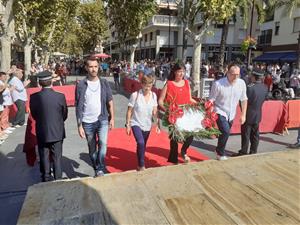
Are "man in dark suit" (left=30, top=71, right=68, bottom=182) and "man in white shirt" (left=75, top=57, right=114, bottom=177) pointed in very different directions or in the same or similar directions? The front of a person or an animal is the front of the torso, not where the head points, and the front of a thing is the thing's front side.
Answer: very different directions

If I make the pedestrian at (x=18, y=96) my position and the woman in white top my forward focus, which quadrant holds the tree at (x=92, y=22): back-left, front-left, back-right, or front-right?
back-left

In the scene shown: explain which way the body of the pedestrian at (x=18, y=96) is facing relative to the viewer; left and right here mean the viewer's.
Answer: facing to the right of the viewer

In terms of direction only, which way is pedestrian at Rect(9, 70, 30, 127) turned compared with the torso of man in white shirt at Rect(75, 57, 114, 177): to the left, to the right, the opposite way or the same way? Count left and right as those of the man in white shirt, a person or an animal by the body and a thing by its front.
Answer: to the left

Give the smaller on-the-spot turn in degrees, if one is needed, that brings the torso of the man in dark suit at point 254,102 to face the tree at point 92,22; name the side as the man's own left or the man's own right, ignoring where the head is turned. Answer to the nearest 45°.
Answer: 0° — they already face it

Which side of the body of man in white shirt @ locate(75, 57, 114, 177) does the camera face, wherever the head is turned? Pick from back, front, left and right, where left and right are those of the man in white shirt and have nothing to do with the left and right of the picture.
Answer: front

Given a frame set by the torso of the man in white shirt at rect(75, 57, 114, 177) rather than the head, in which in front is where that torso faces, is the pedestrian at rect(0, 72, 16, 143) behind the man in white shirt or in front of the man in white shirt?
behind

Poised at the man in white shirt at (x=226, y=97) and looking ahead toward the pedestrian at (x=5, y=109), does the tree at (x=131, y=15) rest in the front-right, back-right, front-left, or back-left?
front-right

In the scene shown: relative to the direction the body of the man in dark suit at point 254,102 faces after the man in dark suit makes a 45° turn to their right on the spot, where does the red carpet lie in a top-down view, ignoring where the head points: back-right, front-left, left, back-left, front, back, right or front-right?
left

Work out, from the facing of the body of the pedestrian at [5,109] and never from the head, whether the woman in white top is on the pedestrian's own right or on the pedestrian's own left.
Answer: on the pedestrian's own right

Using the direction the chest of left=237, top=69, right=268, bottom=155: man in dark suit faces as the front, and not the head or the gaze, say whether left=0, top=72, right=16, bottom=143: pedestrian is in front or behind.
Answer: in front

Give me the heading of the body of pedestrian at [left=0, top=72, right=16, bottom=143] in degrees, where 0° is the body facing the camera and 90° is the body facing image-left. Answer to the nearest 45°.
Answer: approximately 270°
